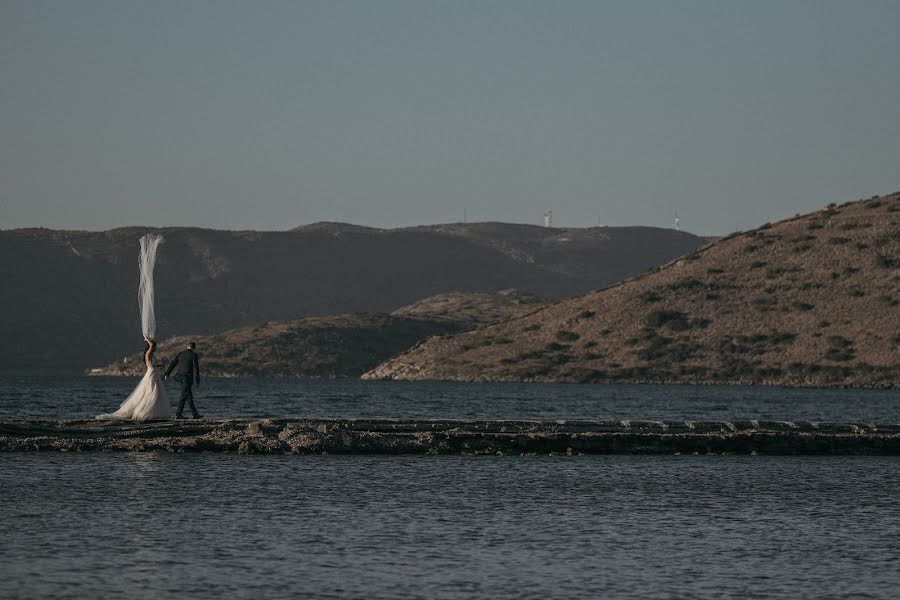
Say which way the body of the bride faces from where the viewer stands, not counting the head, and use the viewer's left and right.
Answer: facing to the right of the viewer
